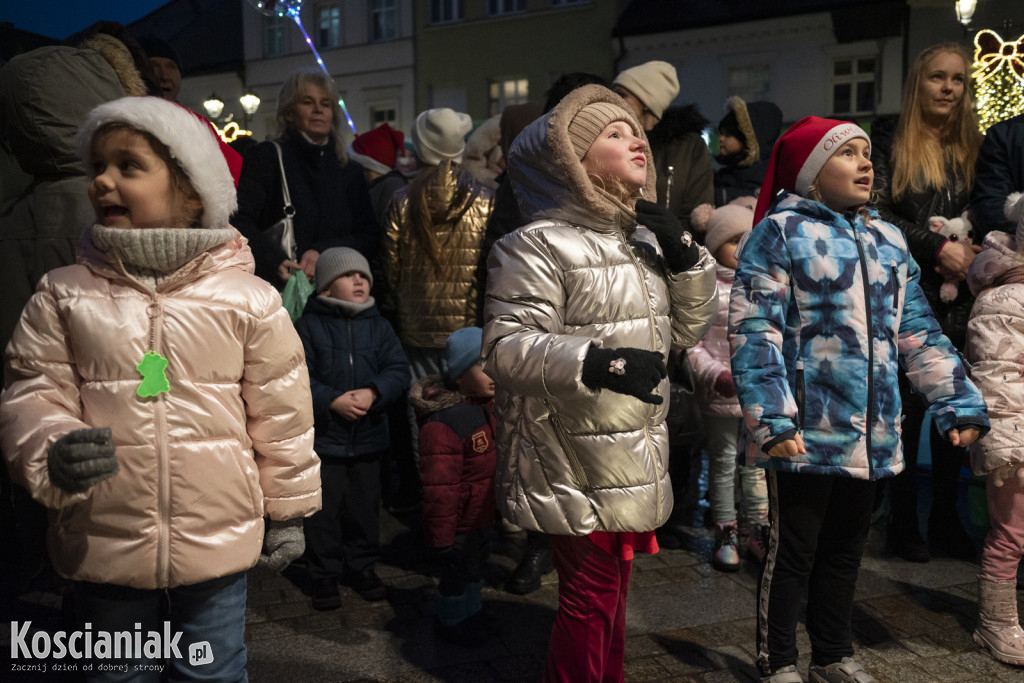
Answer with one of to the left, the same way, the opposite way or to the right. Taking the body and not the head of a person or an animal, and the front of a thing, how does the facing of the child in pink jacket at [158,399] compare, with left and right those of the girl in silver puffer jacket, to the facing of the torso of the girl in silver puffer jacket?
the same way

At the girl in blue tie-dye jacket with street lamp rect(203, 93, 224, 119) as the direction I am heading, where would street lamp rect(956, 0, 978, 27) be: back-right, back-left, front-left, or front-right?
front-right

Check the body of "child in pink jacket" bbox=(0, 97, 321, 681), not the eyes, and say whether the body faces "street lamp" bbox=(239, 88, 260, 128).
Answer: no

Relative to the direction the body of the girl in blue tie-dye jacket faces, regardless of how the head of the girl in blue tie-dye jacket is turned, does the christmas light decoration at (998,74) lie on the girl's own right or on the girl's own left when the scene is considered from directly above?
on the girl's own left

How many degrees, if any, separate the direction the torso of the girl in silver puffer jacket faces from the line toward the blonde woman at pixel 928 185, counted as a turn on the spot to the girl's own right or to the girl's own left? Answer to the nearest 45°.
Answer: approximately 90° to the girl's own left

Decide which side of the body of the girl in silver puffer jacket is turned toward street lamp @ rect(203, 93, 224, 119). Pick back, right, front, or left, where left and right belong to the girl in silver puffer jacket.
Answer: back

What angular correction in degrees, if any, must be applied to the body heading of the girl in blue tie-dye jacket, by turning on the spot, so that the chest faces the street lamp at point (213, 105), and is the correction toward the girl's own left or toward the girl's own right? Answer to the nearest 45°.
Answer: approximately 180°

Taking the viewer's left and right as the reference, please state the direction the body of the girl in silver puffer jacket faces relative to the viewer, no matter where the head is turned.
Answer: facing the viewer and to the right of the viewer

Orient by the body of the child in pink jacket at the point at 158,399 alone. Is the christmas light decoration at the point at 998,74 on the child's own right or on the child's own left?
on the child's own left

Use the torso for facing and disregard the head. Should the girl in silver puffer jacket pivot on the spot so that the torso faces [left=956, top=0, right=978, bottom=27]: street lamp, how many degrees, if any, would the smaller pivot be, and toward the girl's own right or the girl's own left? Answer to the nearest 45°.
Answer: approximately 90° to the girl's own left

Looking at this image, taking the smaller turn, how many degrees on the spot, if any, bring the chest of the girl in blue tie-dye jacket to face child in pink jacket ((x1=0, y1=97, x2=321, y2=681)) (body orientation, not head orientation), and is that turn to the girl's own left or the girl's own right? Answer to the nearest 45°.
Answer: approximately 90° to the girl's own right

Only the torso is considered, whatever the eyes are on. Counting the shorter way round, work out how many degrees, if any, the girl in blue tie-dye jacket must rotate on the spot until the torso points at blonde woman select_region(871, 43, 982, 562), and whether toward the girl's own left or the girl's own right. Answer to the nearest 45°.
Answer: approximately 135° to the girl's own left

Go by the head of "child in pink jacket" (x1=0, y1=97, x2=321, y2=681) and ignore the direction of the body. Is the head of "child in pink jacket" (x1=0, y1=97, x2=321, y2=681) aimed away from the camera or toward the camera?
toward the camera

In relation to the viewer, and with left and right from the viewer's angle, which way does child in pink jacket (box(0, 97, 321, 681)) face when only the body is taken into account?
facing the viewer

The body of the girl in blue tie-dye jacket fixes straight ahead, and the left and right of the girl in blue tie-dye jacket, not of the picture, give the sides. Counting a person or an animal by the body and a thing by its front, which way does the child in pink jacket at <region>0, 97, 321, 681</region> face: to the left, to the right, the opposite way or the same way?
the same way

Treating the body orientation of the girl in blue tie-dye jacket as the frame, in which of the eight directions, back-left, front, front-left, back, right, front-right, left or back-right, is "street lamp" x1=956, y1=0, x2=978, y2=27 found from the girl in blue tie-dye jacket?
back-left

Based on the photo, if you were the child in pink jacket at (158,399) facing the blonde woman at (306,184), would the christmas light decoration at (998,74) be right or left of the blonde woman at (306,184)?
right
